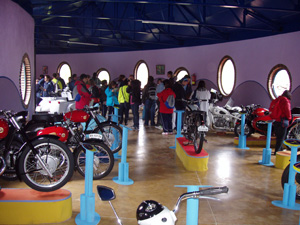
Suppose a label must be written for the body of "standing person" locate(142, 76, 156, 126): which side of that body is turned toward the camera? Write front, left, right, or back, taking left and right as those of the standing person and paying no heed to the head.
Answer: back

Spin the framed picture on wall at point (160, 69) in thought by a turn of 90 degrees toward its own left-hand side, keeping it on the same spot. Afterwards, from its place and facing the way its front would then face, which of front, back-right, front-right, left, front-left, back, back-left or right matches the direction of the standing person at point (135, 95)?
right

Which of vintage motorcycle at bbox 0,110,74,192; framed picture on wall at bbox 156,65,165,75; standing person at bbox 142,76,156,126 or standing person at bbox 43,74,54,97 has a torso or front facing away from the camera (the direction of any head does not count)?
standing person at bbox 142,76,156,126

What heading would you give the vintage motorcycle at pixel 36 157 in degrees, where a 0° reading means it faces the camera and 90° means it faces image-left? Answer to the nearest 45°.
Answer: approximately 270°

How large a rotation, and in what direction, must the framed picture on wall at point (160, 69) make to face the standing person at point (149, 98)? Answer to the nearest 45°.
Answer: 0° — it already faces them

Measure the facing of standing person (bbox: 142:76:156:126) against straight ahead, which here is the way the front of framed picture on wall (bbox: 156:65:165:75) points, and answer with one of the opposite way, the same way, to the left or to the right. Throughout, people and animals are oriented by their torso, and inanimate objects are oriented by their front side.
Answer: the opposite way

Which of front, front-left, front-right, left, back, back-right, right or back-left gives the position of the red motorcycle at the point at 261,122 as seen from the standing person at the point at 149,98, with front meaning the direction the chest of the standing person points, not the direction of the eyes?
back-right

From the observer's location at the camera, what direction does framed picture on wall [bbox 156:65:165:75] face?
facing the viewer

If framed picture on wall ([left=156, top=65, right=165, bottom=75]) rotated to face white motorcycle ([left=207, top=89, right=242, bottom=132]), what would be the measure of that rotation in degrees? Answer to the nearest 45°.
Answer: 0° — it already faces it

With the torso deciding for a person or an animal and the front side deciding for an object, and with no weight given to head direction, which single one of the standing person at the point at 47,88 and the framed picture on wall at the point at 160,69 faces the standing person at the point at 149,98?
the framed picture on wall

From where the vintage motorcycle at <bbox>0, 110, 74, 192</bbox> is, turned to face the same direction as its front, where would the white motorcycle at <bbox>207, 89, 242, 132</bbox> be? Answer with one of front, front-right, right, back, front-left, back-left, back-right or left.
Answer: front-left

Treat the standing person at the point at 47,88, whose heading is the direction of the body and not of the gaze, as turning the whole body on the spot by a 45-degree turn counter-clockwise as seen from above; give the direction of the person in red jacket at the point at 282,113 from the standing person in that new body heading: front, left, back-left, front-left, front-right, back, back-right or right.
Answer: left

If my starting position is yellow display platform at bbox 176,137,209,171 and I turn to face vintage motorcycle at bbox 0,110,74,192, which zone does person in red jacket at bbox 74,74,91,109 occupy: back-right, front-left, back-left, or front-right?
front-right

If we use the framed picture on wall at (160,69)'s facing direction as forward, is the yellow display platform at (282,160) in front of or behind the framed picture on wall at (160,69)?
in front

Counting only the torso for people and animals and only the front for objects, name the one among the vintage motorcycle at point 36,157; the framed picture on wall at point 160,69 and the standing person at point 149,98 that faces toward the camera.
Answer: the framed picture on wall
